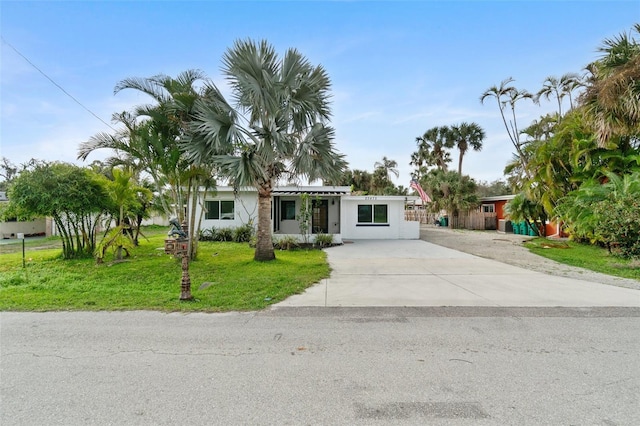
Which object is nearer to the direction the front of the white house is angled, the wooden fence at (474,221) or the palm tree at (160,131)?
the palm tree

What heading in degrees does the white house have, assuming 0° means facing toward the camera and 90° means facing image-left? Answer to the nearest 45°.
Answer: approximately 0°

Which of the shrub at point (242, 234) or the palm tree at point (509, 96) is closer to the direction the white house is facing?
the shrub

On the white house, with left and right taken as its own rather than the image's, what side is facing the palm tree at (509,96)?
left

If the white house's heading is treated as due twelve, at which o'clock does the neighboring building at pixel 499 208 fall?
The neighboring building is roughly at 8 o'clock from the white house.

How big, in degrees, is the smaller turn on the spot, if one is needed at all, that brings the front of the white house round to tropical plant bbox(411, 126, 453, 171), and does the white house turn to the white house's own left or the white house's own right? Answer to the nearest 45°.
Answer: approximately 135° to the white house's own left

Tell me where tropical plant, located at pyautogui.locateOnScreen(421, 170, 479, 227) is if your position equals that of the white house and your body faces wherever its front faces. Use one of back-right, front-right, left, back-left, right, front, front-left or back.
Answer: back-left

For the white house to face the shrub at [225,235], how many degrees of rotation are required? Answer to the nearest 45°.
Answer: approximately 90° to its right

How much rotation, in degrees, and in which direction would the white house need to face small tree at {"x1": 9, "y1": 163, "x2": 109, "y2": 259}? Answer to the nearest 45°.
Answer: approximately 45° to its right

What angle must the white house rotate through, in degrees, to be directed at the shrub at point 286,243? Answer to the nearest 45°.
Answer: approximately 45° to its right

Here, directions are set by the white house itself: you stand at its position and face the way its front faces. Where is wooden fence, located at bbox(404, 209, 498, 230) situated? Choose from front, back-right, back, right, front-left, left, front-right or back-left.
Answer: back-left
